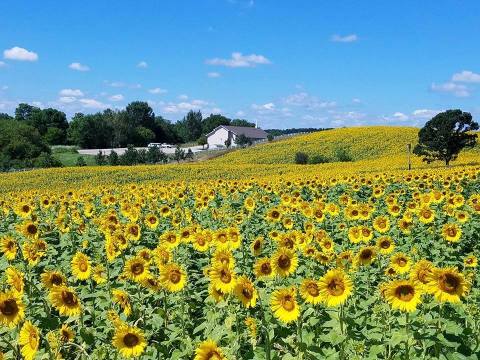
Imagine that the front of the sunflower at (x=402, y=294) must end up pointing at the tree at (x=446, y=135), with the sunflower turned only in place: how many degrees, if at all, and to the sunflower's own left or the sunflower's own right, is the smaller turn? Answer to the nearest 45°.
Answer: approximately 180°

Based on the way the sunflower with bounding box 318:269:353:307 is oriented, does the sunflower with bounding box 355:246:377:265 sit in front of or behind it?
behind

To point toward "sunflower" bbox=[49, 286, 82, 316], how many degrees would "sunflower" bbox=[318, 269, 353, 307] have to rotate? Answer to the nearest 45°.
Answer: approximately 90° to its right

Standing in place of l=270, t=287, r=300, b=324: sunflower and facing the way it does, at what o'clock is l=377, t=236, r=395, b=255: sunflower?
l=377, t=236, r=395, b=255: sunflower is roughly at 7 o'clock from l=270, t=287, r=300, b=324: sunflower.

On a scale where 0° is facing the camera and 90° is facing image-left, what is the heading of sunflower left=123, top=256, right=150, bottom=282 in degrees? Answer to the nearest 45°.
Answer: approximately 0°

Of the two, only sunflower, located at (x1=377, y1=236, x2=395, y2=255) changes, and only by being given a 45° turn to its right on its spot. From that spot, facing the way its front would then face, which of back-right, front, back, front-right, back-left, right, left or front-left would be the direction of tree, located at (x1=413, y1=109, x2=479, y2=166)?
back-right

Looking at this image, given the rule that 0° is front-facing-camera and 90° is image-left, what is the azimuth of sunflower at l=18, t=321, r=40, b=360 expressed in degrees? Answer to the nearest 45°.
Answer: approximately 315°

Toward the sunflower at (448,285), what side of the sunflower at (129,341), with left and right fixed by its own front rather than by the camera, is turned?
left
